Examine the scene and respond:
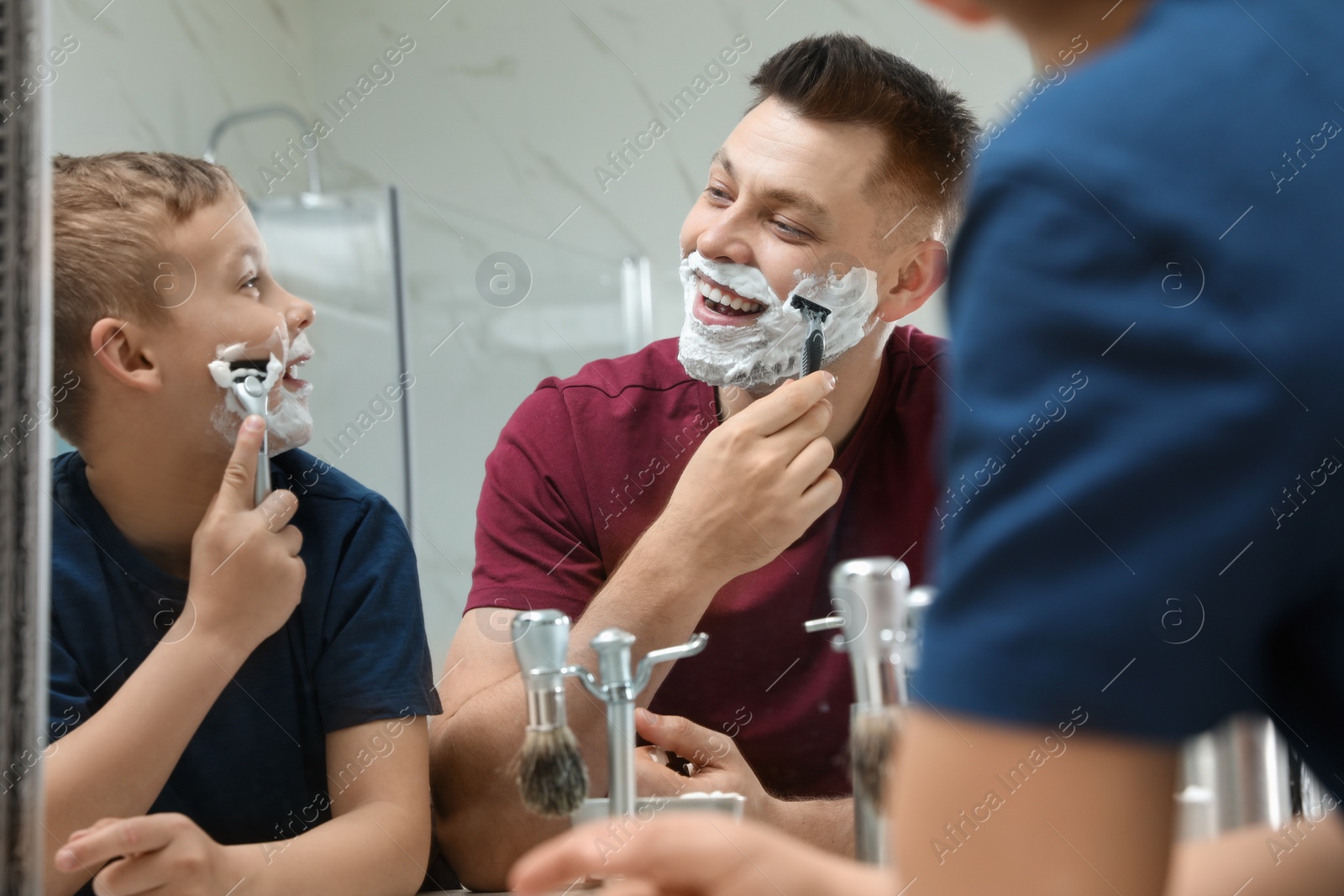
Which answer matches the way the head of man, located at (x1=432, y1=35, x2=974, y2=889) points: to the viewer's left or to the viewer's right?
to the viewer's left

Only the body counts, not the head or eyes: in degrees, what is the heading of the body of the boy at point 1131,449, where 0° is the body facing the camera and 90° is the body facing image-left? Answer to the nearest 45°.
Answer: approximately 135°
